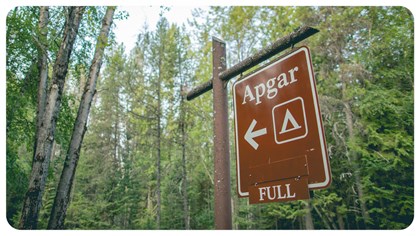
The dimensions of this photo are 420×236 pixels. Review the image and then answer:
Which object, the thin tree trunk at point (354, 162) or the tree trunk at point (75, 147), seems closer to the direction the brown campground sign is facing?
the tree trunk

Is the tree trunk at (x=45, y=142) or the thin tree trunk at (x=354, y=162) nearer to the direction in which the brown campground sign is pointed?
the tree trunk

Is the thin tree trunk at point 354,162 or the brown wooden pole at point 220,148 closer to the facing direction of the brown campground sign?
the brown wooden pole

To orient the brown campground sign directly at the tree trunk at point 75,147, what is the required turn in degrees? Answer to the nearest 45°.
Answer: approximately 90° to its right

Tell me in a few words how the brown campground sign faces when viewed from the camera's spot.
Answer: facing the viewer and to the left of the viewer

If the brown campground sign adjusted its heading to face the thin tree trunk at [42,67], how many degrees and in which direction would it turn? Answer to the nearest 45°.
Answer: approximately 90° to its right

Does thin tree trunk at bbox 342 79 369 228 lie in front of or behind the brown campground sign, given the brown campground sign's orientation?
behind

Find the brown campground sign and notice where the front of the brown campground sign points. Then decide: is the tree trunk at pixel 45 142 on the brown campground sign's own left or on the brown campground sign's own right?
on the brown campground sign's own right
